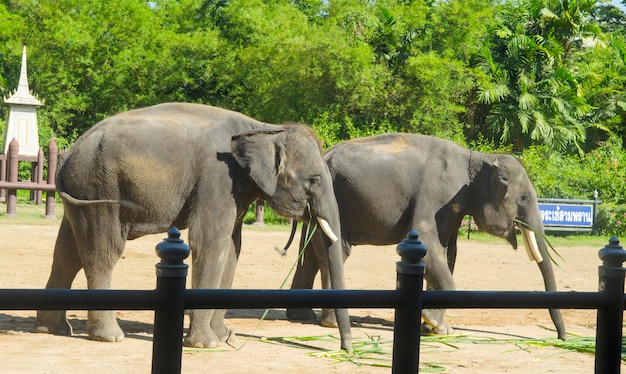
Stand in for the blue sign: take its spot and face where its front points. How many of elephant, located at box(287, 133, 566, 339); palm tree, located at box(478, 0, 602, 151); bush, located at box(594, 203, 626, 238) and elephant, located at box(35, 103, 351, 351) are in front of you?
2

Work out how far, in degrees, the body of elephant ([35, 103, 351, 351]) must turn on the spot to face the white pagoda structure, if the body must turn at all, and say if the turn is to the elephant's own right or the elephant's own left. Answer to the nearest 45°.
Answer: approximately 90° to the elephant's own left

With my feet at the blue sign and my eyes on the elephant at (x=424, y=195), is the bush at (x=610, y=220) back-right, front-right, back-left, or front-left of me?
back-left

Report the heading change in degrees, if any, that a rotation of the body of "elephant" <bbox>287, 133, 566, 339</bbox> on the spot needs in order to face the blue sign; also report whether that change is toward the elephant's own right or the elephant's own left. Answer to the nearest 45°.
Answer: approximately 90° to the elephant's own left

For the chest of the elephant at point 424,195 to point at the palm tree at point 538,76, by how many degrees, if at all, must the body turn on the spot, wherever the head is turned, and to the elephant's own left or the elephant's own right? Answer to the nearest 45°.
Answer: approximately 90° to the elephant's own left

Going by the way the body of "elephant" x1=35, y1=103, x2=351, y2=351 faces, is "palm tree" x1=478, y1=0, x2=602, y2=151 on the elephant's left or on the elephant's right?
on the elephant's left

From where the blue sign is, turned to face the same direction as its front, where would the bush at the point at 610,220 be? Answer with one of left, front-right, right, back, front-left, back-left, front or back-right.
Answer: back-left

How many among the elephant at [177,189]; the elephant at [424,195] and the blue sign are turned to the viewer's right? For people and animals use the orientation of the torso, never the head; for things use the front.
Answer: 2

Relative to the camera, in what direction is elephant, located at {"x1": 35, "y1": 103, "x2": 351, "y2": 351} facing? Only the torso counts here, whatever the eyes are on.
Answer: to the viewer's right

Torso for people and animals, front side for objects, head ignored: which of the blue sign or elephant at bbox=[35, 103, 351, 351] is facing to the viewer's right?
the elephant

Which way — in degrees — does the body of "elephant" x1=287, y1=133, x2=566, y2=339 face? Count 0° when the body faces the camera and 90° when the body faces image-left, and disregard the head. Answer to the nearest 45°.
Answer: approximately 270°

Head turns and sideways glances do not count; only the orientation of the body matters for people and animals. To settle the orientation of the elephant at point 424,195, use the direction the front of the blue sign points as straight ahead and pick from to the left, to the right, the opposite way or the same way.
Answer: to the left
